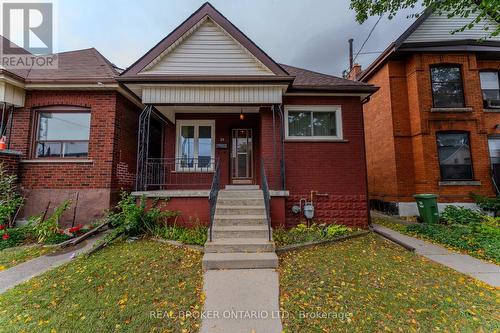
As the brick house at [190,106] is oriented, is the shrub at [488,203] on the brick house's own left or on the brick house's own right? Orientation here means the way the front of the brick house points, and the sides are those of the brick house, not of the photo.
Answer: on the brick house's own left

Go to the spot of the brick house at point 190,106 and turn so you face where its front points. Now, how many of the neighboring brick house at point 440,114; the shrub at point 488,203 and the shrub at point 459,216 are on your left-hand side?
3

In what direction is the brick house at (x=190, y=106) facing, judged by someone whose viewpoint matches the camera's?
facing the viewer

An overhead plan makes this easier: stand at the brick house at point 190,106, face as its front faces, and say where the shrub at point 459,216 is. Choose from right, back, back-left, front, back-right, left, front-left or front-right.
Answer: left

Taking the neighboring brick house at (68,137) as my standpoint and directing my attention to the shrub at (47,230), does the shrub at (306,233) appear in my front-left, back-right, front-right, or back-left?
front-left

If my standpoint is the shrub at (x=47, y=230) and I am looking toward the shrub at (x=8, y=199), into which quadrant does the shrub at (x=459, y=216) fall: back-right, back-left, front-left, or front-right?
back-right

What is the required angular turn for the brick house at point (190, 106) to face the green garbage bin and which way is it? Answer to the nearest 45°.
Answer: approximately 90° to its left
